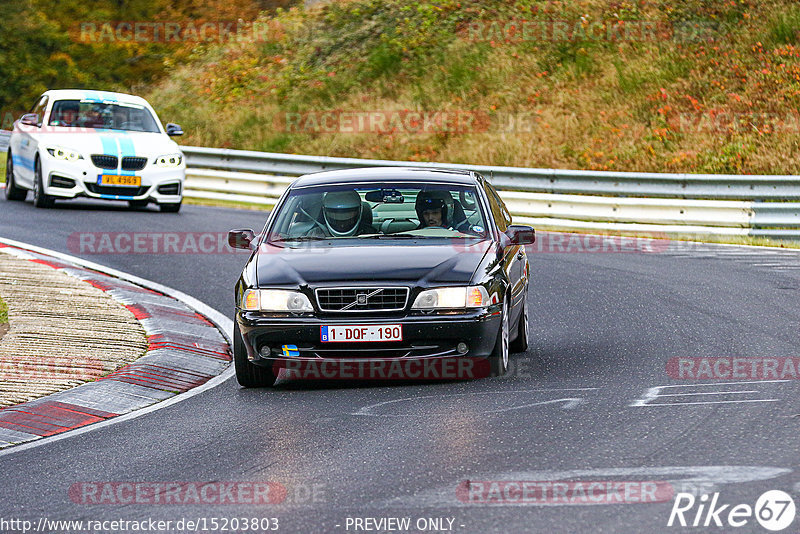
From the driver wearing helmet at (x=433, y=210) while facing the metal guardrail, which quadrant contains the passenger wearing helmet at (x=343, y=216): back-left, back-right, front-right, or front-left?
back-left

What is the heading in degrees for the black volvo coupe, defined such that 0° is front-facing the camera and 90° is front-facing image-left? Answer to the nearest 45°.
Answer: approximately 0°

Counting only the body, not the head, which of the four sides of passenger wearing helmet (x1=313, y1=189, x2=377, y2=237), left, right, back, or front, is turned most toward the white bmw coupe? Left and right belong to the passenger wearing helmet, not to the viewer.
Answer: back

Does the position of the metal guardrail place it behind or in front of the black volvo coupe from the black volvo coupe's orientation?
behind

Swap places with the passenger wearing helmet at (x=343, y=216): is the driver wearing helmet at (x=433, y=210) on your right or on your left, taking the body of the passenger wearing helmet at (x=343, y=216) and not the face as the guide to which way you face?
on your left

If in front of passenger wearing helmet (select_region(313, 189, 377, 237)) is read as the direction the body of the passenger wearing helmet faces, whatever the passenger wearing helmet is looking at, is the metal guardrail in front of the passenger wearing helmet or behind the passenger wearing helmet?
behind
